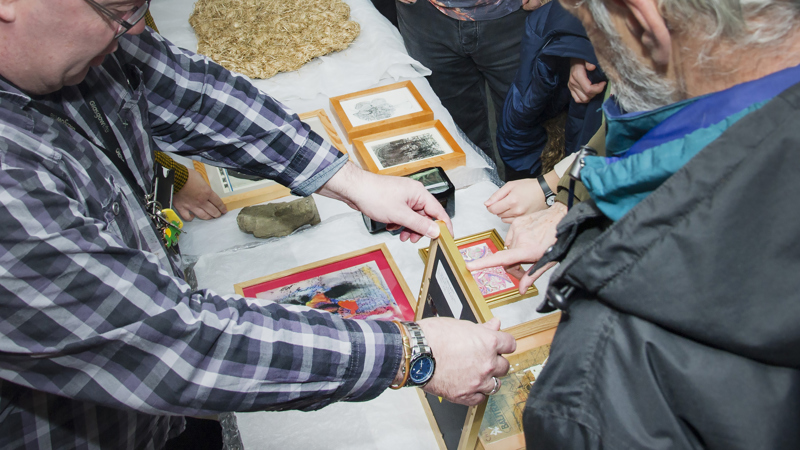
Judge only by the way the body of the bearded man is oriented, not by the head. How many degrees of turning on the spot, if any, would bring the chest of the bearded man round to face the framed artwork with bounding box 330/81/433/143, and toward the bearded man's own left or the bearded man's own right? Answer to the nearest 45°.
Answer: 0° — they already face it

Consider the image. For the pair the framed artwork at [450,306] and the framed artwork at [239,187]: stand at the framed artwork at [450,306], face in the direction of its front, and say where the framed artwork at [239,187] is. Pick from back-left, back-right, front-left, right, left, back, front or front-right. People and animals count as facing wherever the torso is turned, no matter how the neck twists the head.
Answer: left

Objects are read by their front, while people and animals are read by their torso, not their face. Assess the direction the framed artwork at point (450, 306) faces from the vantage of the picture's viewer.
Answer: facing away from the viewer and to the right of the viewer

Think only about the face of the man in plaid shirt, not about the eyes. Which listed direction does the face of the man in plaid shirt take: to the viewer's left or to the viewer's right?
to the viewer's right

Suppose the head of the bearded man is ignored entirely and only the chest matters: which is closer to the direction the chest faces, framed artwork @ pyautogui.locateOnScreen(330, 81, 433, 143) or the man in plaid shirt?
the framed artwork

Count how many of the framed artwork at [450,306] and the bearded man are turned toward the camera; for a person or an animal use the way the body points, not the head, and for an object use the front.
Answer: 0

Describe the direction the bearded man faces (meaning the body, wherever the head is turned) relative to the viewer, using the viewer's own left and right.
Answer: facing away from the viewer and to the left of the viewer

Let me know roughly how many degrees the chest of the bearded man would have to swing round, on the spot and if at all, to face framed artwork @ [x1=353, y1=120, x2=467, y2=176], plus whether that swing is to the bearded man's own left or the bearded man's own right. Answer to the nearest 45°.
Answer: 0° — they already face it
